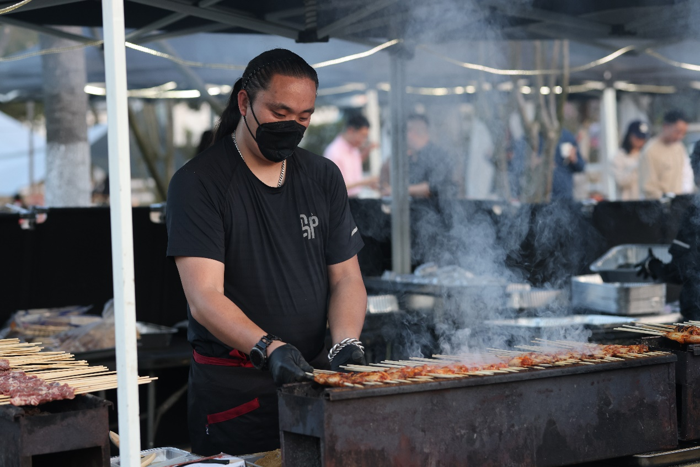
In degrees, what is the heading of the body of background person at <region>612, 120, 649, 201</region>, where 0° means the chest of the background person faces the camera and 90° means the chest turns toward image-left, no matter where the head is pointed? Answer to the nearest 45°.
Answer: approximately 315°

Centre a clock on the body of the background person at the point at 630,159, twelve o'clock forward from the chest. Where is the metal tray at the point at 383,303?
The metal tray is roughly at 2 o'clock from the background person.

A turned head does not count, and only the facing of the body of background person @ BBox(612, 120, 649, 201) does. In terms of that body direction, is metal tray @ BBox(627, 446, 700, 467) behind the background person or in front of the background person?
in front

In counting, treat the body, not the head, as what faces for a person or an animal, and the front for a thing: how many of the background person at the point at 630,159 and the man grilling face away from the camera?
0

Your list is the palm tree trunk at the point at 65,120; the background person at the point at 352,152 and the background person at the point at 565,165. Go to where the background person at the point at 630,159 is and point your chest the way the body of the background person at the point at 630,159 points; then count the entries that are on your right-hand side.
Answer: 3

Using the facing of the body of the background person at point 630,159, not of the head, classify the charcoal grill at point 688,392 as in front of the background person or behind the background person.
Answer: in front

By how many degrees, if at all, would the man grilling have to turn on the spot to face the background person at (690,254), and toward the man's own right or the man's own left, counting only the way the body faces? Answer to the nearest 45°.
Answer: approximately 90° to the man's own left

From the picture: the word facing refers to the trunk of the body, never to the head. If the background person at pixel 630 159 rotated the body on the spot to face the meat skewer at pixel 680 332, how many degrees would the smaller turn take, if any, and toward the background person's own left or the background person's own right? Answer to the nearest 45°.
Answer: approximately 45° to the background person's own right

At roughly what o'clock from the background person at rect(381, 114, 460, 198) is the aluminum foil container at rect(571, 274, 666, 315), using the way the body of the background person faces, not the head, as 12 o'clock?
The aluminum foil container is roughly at 10 o'clock from the background person.

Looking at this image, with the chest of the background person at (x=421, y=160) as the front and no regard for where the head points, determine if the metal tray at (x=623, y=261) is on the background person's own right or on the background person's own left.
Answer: on the background person's own left

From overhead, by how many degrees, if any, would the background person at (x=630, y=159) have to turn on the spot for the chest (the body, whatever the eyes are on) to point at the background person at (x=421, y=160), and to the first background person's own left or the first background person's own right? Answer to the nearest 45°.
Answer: approximately 90° to the first background person's own right

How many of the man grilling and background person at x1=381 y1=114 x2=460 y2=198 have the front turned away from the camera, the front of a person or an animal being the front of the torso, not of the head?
0

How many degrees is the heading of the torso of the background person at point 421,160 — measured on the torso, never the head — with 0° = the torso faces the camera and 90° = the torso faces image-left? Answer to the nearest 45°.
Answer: approximately 45°
